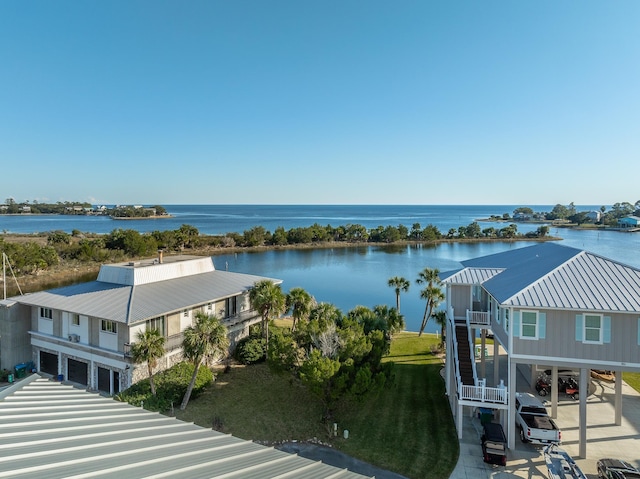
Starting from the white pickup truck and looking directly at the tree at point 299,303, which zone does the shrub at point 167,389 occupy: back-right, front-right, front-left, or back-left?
front-left

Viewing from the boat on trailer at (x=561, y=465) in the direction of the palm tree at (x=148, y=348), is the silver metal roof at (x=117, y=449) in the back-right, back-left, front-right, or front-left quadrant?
front-left

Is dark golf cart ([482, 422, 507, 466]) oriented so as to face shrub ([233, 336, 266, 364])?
no

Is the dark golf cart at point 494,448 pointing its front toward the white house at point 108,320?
no

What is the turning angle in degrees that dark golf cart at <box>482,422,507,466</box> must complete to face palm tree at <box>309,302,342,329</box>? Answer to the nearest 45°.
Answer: approximately 45° to its left

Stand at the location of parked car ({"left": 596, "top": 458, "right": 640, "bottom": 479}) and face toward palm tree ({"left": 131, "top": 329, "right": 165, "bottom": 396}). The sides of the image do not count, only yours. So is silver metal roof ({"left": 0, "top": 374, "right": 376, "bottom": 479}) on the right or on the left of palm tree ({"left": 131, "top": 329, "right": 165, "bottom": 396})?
left

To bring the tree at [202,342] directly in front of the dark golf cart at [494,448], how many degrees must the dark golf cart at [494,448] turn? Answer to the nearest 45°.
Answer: approximately 90° to its left

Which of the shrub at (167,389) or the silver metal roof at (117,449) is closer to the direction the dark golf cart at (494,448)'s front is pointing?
the shrub

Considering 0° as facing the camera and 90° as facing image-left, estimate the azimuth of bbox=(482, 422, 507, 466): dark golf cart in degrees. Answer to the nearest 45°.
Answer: approximately 180°

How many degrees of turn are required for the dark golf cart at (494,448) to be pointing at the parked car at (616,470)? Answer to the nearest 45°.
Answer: approximately 90° to its right

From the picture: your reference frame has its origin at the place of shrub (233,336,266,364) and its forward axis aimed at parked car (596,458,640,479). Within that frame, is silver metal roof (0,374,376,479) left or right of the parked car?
right
